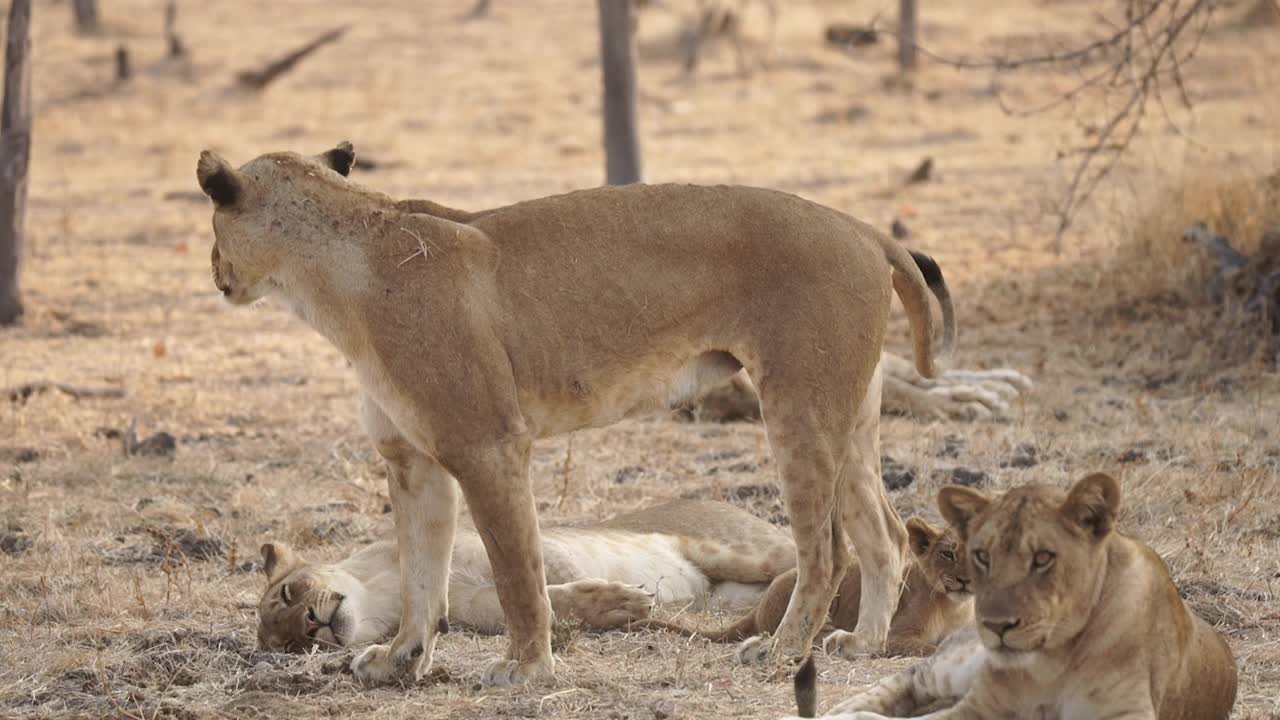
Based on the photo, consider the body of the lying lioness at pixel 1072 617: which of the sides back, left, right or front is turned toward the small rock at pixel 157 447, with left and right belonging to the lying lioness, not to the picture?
right

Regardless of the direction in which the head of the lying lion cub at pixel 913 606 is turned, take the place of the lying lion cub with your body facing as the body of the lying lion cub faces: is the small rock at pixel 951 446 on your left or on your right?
on your left

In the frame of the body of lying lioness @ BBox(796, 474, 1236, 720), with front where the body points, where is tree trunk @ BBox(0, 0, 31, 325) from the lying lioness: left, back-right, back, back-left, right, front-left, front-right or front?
right

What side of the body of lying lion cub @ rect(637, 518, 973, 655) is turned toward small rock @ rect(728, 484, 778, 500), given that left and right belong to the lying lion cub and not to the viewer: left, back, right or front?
left

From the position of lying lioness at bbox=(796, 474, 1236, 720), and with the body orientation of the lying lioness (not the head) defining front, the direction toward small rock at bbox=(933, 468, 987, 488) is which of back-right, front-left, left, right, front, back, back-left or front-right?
back-right

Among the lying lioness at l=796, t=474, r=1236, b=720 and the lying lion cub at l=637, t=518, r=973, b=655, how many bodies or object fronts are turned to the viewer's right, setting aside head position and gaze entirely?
1

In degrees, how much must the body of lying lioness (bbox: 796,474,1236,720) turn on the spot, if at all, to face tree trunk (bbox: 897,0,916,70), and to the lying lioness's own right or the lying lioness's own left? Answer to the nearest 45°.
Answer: approximately 135° to the lying lioness's own right

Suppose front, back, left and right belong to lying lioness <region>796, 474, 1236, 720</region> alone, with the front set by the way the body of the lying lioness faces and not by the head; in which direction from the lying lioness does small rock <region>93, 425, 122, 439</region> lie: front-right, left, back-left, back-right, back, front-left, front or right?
right

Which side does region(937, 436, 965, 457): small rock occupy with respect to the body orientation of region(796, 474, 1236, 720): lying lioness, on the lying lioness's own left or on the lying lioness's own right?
on the lying lioness's own right

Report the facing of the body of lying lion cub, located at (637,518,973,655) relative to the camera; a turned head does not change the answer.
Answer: to the viewer's right

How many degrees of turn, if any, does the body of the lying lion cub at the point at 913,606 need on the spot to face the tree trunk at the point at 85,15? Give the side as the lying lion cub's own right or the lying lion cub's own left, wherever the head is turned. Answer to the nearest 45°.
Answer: approximately 135° to the lying lion cub's own left

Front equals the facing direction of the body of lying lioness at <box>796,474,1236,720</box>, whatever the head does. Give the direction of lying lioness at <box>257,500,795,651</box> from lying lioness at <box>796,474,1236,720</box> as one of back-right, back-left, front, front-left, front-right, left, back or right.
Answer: right

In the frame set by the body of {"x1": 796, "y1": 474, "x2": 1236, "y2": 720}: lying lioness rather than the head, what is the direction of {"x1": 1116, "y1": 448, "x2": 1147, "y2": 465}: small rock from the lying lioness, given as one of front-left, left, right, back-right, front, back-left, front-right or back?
back-right

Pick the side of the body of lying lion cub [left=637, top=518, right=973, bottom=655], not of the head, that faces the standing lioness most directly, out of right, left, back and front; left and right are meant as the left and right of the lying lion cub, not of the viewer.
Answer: back
